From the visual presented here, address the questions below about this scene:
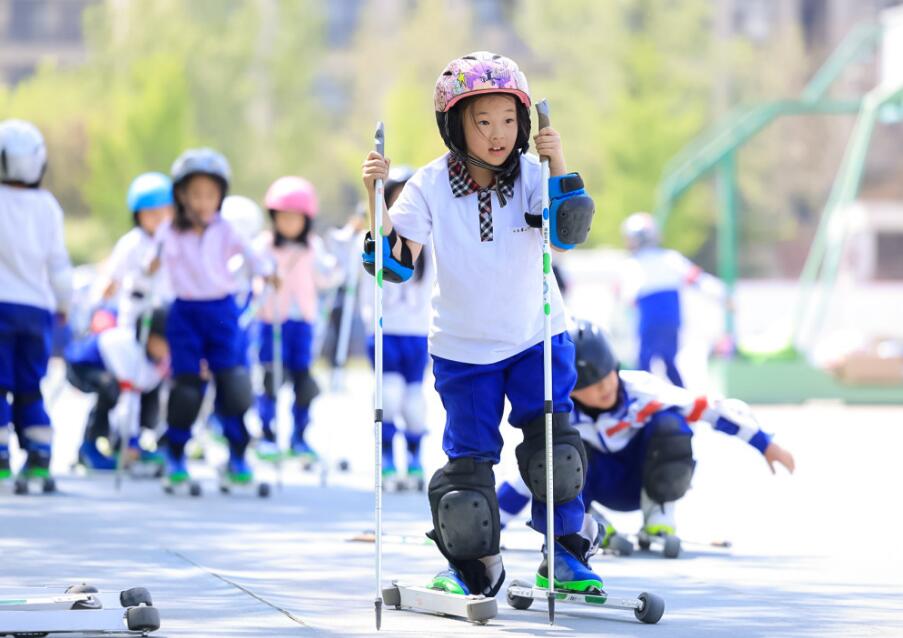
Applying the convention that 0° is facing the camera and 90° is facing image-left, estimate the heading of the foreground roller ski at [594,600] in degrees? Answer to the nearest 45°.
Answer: approximately 315°

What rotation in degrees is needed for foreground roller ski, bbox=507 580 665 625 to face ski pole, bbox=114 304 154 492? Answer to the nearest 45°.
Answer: approximately 180°

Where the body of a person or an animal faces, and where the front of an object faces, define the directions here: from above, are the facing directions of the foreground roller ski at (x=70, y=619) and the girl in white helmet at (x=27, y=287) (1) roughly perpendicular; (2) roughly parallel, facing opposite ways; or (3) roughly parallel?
roughly perpendicular

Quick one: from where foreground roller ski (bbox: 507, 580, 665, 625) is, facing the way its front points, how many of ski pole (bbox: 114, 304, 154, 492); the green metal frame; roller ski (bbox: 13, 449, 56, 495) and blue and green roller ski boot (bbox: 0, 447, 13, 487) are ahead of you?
0

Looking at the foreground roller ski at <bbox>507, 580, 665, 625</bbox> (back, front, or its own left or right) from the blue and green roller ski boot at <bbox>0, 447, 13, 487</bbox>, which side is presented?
back

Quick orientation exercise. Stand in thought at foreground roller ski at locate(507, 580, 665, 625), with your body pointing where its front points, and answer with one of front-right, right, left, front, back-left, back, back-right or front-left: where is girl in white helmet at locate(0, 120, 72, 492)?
back
